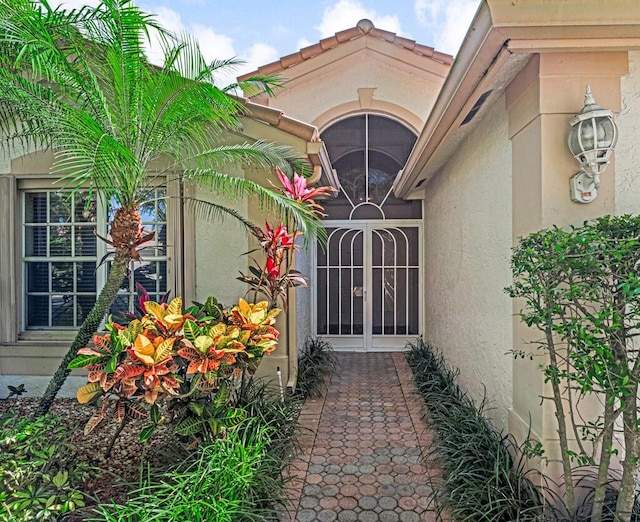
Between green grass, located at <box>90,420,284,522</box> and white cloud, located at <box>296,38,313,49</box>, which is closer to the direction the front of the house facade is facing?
the green grass

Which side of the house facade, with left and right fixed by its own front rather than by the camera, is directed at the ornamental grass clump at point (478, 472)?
front

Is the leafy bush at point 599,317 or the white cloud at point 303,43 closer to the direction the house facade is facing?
the leafy bush

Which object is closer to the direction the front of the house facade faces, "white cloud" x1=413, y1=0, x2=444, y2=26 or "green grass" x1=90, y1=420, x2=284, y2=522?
the green grass

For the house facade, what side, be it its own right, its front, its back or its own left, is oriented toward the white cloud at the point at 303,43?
back

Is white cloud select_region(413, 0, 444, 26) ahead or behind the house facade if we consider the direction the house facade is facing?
behind

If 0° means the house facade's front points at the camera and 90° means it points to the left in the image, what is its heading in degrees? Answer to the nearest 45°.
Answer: approximately 0°

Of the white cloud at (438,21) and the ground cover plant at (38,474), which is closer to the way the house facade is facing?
the ground cover plant

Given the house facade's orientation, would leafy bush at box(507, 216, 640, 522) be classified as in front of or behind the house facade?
in front

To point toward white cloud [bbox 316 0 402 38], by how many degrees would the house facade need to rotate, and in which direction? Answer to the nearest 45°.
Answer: approximately 180°
